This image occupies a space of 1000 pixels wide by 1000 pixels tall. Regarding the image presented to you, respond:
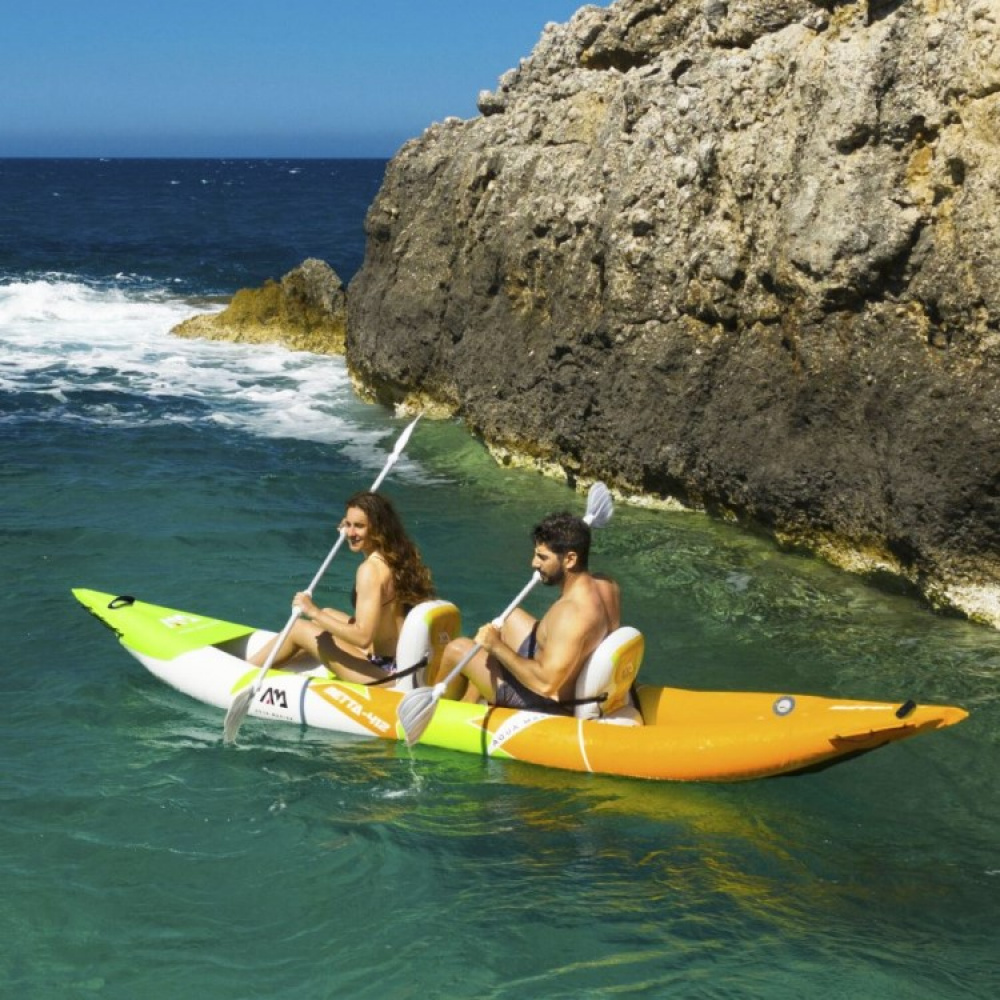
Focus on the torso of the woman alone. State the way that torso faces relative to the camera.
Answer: to the viewer's left

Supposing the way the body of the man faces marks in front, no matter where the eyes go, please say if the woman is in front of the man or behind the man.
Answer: in front

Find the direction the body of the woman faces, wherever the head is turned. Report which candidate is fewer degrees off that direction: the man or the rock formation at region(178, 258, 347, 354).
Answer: the rock formation

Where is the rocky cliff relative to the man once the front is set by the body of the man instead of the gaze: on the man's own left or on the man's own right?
on the man's own right

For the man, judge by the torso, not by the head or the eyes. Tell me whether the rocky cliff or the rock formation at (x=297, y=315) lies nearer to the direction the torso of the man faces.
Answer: the rock formation

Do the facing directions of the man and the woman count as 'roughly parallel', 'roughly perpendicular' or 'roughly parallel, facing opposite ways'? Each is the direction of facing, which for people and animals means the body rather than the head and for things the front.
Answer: roughly parallel

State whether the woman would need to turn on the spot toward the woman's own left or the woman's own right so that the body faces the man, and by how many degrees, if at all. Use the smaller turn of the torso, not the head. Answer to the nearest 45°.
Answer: approximately 135° to the woman's own left

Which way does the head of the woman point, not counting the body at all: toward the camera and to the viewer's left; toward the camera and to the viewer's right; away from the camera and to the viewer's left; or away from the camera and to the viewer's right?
toward the camera and to the viewer's left

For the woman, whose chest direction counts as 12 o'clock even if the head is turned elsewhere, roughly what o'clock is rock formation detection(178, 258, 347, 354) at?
The rock formation is roughly at 3 o'clock from the woman.

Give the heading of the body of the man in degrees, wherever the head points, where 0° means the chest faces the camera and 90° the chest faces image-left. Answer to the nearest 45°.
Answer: approximately 90°

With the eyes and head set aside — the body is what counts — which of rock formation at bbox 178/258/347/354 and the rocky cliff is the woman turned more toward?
the rock formation

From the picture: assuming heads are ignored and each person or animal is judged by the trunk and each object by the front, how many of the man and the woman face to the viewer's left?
2

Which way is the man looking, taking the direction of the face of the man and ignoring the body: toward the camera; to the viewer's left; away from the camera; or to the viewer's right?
to the viewer's left
